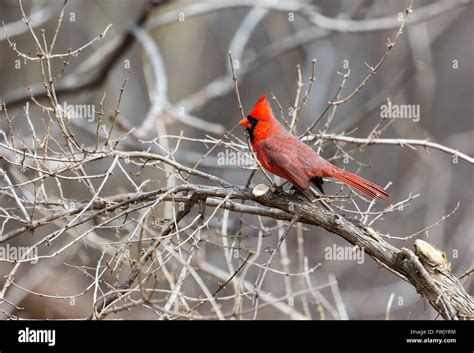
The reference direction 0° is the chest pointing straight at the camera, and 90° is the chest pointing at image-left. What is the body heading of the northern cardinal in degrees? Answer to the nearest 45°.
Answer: approximately 90°
